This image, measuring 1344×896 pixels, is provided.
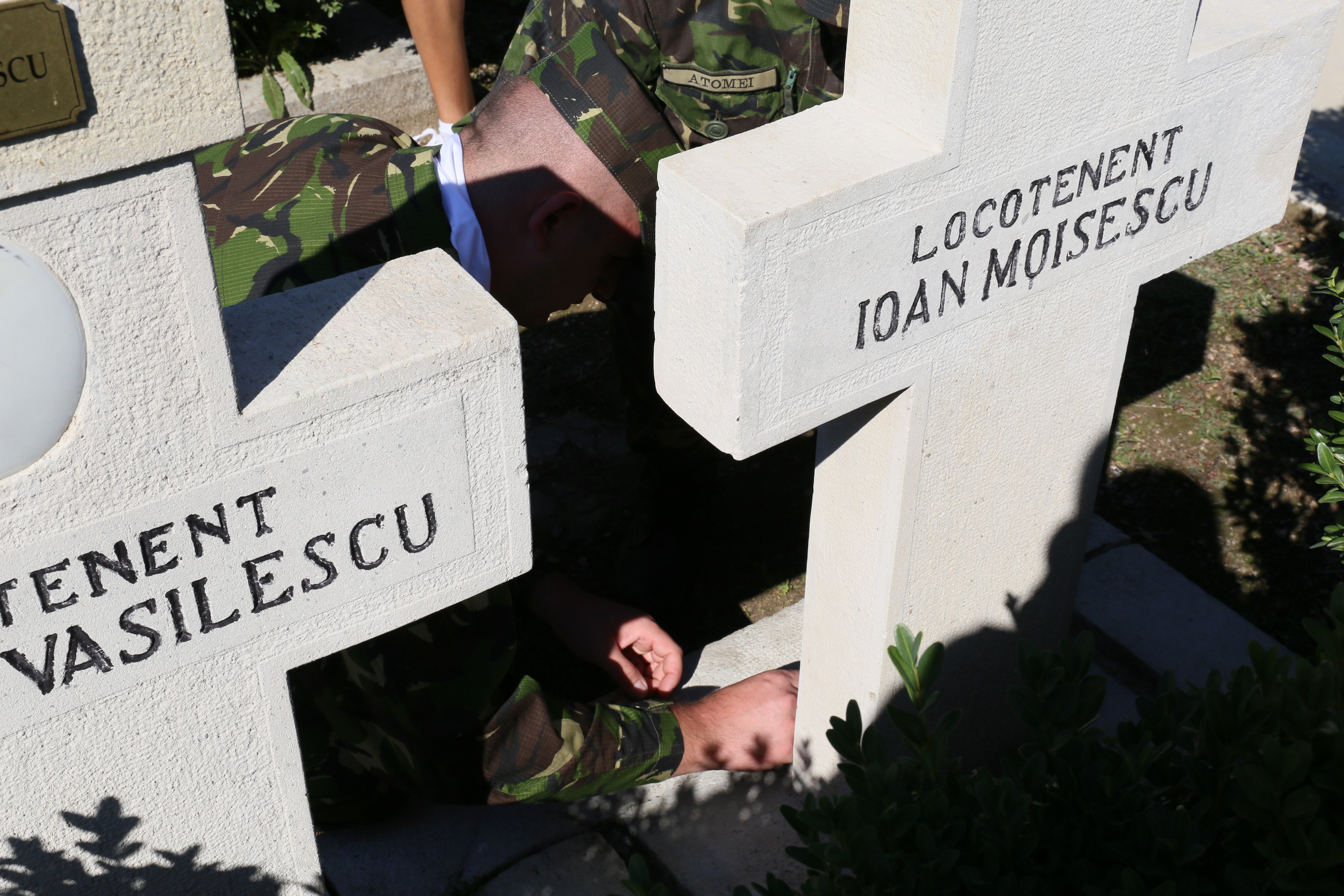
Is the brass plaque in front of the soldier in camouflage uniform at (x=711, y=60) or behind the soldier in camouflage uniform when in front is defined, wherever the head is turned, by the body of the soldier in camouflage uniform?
in front

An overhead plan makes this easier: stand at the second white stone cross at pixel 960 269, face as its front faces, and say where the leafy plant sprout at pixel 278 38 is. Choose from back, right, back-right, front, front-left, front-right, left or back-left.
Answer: back

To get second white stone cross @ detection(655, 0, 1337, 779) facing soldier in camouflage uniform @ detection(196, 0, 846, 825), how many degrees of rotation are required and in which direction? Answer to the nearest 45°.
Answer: approximately 135° to its right

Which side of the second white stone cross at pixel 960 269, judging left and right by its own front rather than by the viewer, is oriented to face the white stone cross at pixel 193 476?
right

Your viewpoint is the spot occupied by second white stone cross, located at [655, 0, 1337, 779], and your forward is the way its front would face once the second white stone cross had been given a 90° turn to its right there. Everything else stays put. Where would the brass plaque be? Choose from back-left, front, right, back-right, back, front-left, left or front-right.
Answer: front

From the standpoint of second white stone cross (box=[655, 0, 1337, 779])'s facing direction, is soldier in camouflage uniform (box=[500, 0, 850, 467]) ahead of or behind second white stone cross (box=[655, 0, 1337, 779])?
behind

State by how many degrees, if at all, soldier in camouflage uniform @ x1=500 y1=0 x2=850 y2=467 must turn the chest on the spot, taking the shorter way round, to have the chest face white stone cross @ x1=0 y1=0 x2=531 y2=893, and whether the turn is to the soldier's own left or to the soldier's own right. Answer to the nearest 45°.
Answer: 0° — they already face it

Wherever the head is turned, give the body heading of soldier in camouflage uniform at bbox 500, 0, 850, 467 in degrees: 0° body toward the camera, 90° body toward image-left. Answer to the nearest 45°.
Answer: approximately 0°

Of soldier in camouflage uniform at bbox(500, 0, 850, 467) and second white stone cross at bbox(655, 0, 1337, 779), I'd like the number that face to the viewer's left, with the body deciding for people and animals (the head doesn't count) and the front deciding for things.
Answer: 0

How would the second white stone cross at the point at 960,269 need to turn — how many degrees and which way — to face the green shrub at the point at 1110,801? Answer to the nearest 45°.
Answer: approximately 45° to its right
